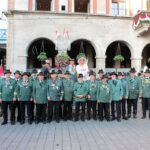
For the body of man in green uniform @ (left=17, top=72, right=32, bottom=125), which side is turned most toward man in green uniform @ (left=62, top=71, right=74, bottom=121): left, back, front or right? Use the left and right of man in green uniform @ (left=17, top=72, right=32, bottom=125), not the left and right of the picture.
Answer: left

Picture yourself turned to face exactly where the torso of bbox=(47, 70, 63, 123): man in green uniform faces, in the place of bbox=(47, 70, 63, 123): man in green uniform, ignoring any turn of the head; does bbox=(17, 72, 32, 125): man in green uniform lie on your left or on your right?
on your right

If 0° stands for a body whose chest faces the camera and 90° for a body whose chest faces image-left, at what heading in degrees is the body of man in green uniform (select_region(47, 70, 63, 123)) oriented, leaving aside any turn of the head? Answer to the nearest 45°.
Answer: approximately 0°

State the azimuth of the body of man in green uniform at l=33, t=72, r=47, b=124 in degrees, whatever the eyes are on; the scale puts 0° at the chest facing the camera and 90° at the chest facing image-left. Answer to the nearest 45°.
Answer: approximately 0°

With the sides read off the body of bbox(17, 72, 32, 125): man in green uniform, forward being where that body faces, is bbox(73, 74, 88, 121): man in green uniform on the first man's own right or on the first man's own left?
on the first man's own left
